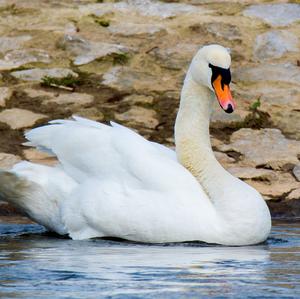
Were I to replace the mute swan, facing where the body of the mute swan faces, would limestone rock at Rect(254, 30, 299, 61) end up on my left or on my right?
on my left

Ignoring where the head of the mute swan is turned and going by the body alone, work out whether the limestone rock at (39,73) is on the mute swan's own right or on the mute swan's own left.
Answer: on the mute swan's own left

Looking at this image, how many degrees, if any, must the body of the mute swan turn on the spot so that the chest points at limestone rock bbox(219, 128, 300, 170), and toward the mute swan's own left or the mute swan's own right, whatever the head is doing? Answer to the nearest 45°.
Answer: approximately 45° to the mute swan's own left

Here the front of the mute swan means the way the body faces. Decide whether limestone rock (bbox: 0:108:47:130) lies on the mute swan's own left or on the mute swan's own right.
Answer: on the mute swan's own left

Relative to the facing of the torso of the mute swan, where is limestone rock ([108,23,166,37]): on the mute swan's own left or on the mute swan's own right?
on the mute swan's own left

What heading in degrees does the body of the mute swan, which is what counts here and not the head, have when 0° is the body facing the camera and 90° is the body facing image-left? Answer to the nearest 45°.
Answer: approximately 270°

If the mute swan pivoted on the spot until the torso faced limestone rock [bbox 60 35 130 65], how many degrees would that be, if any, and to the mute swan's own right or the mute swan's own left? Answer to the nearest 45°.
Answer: approximately 90° to the mute swan's own left

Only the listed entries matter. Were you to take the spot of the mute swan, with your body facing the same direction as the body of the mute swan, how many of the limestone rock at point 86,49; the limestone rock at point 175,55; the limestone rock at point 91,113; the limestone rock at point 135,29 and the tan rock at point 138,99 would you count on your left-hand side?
5

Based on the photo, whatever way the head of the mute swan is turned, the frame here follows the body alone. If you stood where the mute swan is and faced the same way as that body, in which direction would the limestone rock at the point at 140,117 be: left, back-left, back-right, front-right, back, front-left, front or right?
left

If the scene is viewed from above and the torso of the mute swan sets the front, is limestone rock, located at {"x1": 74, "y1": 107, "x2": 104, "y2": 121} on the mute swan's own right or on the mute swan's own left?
on the mute swan's own left

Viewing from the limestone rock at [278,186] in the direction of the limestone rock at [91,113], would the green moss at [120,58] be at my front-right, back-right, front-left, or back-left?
front-right

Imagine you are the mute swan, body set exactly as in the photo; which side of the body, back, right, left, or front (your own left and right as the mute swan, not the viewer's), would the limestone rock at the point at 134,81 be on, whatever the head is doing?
left
